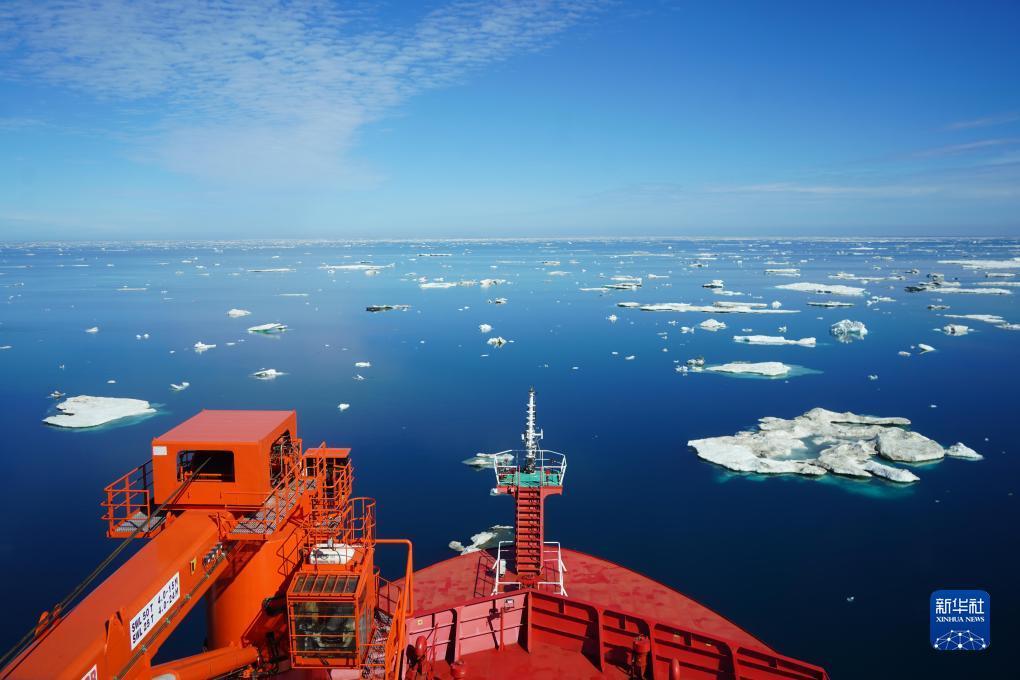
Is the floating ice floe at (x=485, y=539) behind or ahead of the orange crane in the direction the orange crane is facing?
behind

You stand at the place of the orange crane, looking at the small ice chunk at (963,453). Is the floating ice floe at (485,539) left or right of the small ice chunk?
left

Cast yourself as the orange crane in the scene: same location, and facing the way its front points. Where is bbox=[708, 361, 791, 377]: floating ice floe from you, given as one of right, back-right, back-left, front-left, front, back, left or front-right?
back

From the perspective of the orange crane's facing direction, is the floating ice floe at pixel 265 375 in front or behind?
behind

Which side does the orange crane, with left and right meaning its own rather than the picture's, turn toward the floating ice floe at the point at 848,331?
back

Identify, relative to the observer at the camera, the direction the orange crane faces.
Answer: facing the viewer and to the left of the viewer

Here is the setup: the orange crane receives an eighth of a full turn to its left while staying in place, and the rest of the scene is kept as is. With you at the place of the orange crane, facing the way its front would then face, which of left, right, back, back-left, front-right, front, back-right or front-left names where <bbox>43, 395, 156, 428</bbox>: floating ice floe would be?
back
